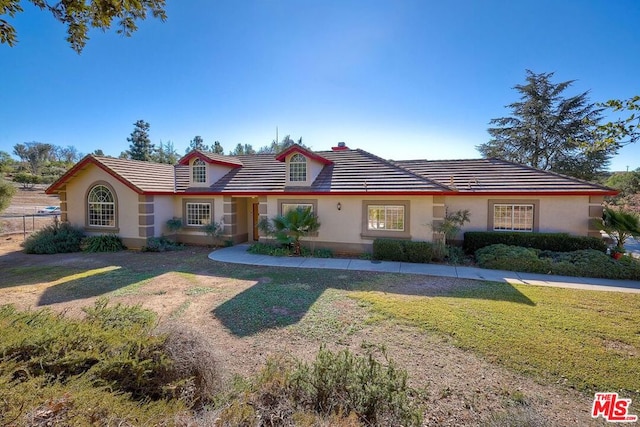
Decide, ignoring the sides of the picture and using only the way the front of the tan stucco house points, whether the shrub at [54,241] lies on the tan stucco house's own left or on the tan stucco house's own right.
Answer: on the tan stucco house's own right

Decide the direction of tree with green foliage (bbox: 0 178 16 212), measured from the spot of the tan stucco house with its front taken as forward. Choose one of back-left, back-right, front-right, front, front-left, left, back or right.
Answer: right

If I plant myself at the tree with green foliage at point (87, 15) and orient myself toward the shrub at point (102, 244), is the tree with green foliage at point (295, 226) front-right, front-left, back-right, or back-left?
front-right

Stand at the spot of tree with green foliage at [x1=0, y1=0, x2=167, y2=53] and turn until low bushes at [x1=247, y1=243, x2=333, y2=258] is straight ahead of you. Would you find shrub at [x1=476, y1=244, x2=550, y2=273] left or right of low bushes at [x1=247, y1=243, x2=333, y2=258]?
right

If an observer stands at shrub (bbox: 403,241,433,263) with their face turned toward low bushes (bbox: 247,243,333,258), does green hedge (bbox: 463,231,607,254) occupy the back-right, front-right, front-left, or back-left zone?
back-right

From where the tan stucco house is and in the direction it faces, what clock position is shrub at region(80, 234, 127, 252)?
The shrub is roughly at 3 o'clock from the tan stucco house.

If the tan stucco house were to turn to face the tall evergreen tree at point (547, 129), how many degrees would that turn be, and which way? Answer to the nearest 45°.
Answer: approximately 135° to its left

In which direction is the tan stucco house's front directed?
toward the camera

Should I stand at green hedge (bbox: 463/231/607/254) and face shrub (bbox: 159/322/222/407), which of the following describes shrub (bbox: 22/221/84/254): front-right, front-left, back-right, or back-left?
front-right

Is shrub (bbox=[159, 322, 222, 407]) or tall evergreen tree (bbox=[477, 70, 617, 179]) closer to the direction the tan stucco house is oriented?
the shrub

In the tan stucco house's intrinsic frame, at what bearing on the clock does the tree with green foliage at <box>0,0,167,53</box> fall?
The tree with green foliage is roughly at 1 o'clock from the tan stucco house.

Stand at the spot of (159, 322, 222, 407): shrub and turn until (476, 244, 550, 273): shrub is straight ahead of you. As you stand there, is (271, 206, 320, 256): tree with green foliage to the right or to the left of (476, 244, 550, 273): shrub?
left

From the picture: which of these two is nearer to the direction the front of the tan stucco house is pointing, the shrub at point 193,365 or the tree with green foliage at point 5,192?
the shrub

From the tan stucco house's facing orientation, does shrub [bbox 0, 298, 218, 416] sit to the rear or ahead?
ahead

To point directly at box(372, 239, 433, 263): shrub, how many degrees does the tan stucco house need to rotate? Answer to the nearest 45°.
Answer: approximately 45° to its left

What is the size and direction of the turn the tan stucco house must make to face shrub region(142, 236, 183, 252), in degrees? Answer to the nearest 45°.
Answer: approximately 90° to its right

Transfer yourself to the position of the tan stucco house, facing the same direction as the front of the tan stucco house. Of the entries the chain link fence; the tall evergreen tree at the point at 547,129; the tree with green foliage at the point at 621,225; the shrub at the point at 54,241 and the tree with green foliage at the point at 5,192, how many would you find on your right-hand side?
3
